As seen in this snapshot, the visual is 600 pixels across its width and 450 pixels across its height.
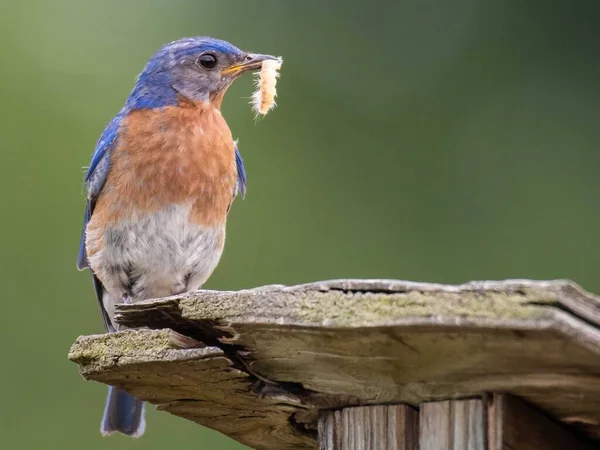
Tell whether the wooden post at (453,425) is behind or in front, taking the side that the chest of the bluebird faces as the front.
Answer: in front

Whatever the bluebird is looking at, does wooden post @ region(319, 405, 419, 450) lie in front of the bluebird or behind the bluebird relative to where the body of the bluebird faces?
in front

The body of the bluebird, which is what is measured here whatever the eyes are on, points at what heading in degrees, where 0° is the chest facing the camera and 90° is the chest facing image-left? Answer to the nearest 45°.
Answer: approximately 315°
